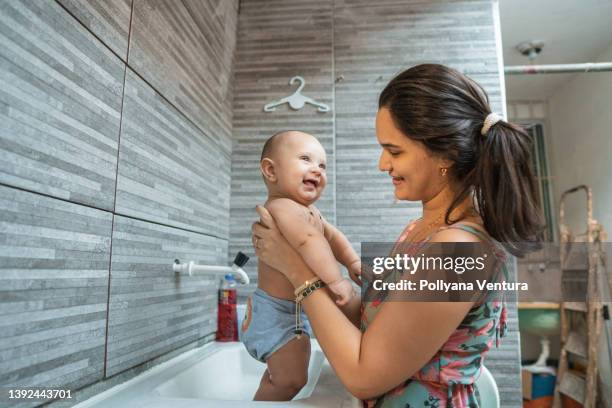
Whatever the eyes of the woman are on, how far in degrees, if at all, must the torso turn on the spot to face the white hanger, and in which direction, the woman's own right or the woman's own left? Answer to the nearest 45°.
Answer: approximately 45° to the woman's own right

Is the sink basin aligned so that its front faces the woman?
yes

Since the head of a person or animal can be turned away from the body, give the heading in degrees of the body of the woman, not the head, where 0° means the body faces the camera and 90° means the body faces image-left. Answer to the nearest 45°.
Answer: approximately 90°

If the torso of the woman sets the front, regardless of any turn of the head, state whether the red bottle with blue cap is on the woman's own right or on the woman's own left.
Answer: on the woman's own right

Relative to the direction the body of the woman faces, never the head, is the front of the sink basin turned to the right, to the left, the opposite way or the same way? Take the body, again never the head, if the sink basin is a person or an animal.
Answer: to the left
